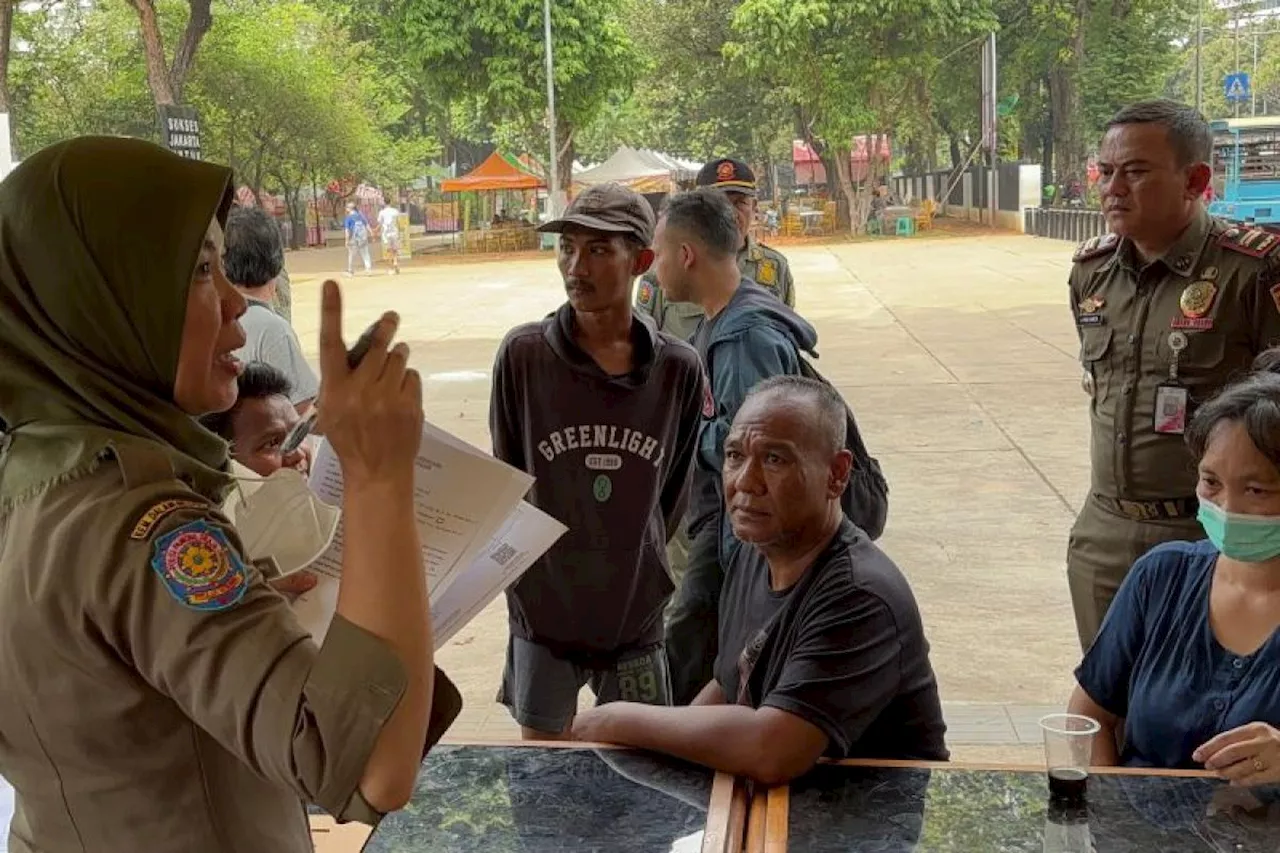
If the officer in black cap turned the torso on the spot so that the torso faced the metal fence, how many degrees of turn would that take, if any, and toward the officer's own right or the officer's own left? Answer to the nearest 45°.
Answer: approximately 180°

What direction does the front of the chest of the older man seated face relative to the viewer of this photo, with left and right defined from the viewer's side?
facing the viewer and to the left of the viewer

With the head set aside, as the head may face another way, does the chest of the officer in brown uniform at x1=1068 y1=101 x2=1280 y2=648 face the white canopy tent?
no

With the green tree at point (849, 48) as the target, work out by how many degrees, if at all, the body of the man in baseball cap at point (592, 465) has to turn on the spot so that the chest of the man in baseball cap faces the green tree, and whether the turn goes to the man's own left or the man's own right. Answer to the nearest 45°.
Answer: approximately 180°

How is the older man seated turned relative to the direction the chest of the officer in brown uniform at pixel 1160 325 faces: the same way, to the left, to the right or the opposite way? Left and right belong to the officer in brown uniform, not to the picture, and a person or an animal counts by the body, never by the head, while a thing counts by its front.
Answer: the same way

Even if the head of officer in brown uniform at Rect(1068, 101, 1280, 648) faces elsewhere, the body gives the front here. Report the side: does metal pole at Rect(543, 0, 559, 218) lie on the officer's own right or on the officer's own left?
on the officer's own right

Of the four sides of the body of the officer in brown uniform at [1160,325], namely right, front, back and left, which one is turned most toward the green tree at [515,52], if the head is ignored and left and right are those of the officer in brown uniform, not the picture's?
right

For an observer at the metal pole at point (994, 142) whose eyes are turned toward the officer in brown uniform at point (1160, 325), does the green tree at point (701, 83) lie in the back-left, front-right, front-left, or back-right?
back-right

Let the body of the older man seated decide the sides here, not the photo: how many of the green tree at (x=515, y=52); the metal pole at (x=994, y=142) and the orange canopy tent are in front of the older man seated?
0

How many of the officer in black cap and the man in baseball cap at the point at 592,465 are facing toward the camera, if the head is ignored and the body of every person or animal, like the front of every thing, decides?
2

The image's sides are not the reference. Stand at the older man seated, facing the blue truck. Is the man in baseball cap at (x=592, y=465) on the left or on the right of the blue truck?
left

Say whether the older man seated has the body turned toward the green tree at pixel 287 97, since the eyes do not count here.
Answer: no

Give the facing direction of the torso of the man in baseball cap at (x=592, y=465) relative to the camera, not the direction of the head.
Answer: toward the camera

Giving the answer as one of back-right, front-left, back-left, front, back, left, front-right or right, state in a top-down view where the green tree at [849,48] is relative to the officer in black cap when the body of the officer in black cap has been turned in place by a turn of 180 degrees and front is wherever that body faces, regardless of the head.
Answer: front

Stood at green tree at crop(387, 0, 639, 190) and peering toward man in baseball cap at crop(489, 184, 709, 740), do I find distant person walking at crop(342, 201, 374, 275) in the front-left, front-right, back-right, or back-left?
front-right

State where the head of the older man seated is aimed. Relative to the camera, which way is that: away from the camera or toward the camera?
toward the camera
